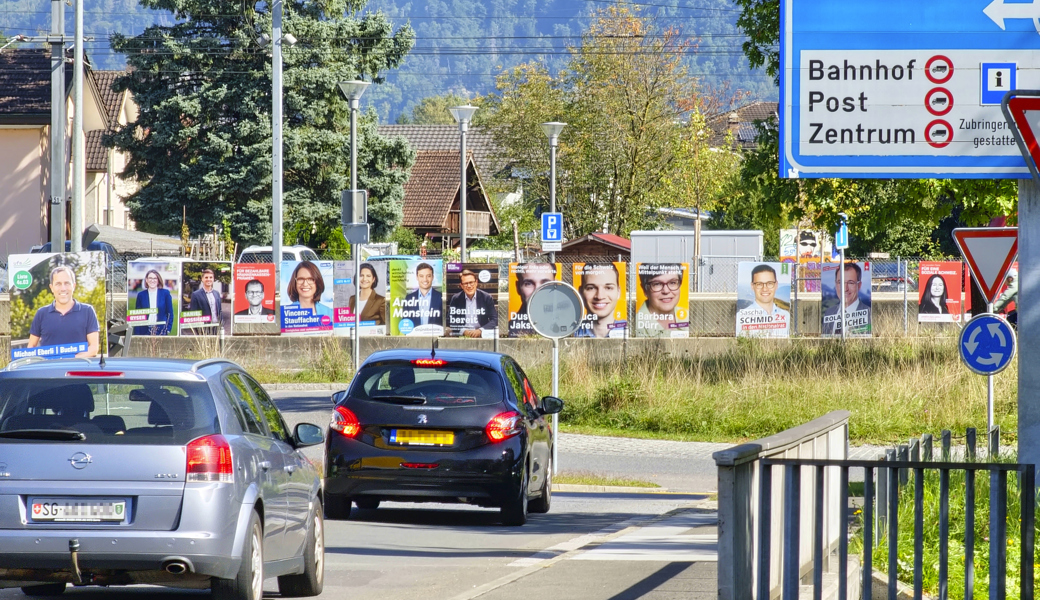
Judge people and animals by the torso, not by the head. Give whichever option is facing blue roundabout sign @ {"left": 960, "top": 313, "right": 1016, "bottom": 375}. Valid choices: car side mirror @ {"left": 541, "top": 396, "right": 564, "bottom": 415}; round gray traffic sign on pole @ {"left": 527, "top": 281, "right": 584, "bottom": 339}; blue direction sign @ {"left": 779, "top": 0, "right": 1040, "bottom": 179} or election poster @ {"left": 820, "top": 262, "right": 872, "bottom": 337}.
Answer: the election poster

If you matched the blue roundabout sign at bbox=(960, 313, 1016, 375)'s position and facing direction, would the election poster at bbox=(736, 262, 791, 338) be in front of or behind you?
behind

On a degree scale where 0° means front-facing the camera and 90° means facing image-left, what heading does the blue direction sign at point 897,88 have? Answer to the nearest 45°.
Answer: approximately 0°

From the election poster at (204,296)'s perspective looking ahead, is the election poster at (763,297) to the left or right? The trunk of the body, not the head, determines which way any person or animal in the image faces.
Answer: on its left

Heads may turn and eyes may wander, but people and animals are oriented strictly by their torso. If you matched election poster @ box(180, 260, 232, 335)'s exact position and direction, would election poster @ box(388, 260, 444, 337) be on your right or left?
on your left

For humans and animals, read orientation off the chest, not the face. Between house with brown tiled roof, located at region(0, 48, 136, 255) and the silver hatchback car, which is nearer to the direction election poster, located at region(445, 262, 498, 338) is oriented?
the silver hatchback car

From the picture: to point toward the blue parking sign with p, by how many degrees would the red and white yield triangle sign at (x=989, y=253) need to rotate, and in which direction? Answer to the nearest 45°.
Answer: approximately 135° to its right

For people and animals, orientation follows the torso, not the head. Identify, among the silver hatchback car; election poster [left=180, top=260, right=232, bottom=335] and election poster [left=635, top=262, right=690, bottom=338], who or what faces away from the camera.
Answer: the silver hatchback car

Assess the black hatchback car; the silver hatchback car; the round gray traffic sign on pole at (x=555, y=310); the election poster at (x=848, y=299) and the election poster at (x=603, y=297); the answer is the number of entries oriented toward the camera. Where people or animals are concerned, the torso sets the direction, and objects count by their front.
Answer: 2

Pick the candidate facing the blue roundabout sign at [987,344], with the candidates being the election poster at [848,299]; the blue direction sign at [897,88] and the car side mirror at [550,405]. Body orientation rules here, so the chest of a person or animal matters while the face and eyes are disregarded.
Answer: the election poster

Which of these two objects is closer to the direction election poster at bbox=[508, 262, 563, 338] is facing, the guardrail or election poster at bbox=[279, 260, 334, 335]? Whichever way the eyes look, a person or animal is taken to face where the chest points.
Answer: the guardrail
